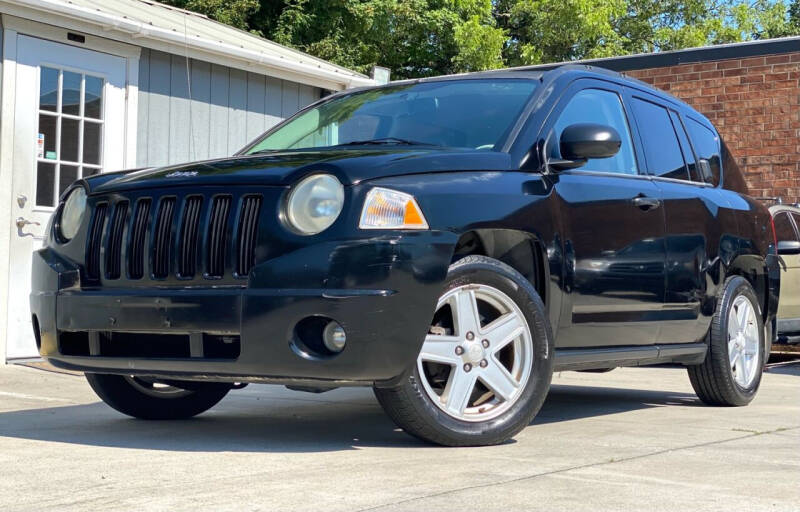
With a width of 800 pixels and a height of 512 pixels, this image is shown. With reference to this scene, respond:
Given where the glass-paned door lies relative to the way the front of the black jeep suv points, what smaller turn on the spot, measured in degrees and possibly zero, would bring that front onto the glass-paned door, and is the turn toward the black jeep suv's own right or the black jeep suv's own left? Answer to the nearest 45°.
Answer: approximately 90° to the black jeep suv's own right

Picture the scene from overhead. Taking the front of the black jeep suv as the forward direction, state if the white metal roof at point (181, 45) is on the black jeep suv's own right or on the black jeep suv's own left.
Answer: on the black jeep suv's own right

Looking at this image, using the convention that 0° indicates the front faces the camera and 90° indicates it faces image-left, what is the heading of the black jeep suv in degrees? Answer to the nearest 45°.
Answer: approximately 45°
